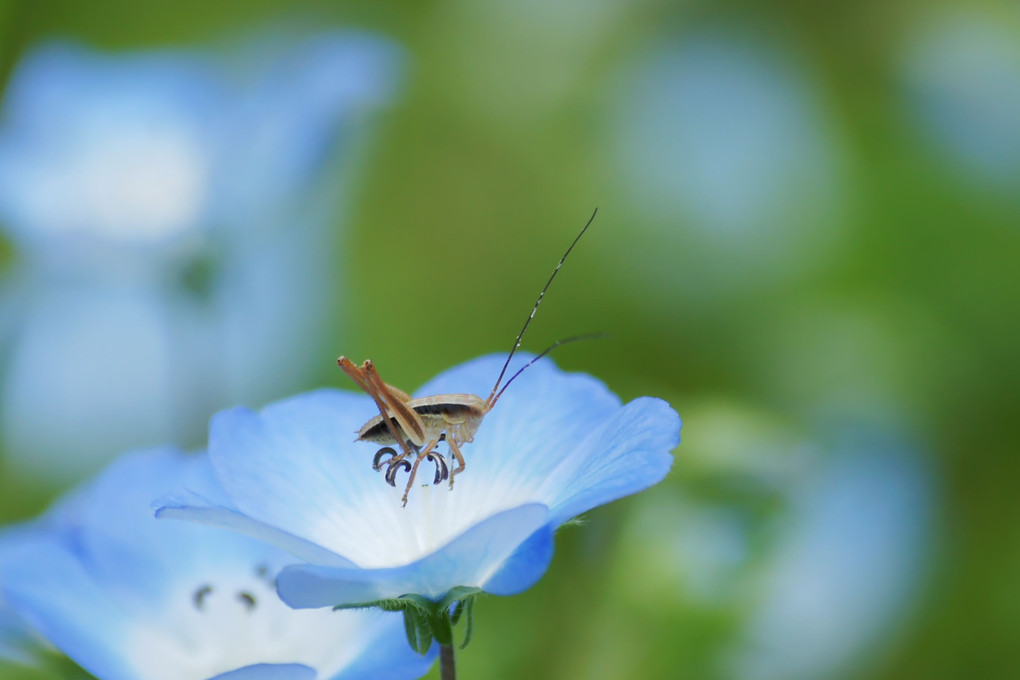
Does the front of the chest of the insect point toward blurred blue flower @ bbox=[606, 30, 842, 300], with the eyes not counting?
no

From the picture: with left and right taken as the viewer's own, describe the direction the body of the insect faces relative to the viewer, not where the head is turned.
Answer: facing to the right of the viewer

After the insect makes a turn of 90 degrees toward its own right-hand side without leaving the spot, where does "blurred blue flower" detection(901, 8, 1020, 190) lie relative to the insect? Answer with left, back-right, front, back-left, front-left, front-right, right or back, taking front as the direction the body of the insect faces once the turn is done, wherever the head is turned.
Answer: back-left
